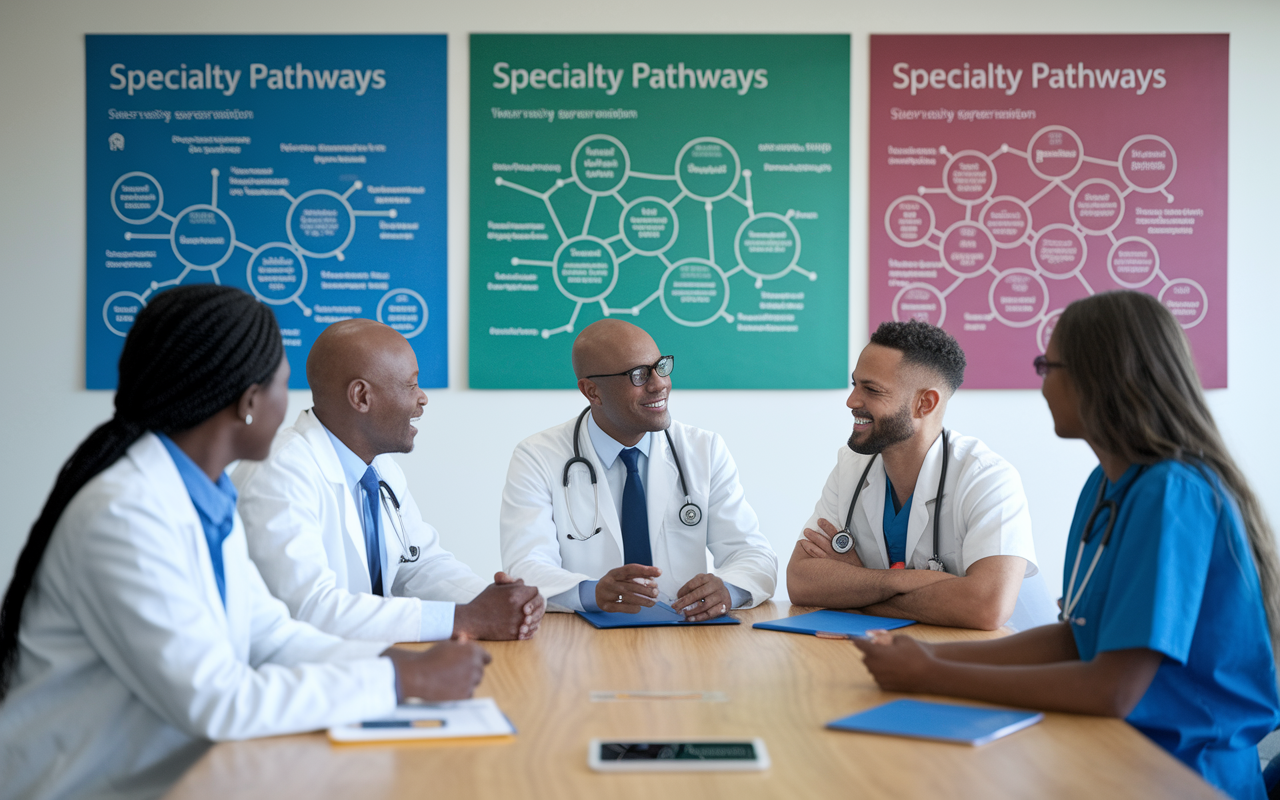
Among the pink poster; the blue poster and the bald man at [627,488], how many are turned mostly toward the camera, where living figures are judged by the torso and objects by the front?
3

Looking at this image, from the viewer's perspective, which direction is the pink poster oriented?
toward the camera

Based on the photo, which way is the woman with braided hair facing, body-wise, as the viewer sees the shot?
to the viewer's right

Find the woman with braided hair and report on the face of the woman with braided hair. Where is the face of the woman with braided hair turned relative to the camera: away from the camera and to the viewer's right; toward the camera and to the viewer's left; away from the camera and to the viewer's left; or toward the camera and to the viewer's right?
away from the camera and to the viewer's right

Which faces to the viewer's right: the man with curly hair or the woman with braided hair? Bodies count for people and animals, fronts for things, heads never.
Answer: the woman with braided hair

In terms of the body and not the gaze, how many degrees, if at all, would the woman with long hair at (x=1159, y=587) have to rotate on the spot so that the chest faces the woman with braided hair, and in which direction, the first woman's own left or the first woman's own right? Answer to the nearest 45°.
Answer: approximately 45° to the first woman's own left

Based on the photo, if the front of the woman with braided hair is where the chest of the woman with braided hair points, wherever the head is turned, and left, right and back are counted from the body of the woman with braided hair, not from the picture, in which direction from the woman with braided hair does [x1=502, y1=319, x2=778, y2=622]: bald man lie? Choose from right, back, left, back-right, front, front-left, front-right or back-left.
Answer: front-left

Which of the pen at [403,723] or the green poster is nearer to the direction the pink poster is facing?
the pen

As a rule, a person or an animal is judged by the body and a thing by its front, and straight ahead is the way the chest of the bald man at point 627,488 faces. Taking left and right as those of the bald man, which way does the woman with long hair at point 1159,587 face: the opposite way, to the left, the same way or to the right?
to the right

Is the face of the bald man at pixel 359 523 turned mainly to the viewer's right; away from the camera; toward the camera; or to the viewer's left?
to the viewer's right

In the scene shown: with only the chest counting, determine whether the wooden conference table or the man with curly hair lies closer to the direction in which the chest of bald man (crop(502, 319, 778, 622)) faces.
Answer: the wooden conference table

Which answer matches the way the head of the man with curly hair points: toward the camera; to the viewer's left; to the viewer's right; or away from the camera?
to the viewer's left
